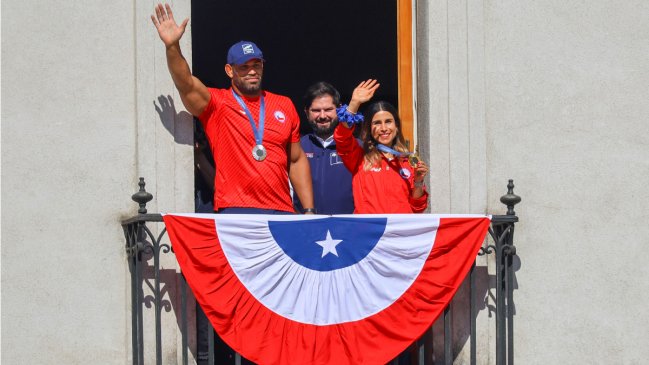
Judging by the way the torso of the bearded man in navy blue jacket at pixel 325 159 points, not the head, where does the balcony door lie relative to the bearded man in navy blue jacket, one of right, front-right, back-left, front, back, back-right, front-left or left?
back

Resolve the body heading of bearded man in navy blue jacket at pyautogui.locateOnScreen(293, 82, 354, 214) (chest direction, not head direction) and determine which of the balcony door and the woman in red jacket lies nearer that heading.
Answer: the woman in red jacket

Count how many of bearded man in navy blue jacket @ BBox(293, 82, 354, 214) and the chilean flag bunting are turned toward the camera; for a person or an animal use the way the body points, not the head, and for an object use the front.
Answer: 2

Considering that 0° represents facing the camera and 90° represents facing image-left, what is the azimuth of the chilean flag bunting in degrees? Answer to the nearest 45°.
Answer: approximately 0°
